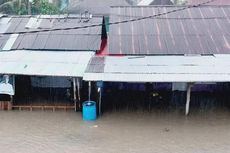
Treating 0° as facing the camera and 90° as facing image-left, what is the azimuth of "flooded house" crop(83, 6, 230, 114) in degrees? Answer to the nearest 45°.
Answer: approximately 0°

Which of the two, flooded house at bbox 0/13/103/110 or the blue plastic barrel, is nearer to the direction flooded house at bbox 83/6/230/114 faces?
the blue plastic barrel

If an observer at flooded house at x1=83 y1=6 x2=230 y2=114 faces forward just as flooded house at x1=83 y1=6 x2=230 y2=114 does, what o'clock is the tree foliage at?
The tree foliage is roughly at 5 o'clock from the flooded house.

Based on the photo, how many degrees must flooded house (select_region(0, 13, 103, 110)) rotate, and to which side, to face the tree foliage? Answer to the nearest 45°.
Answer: approximately 180°

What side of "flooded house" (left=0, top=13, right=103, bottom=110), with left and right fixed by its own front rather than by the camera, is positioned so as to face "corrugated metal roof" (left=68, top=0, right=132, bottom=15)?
back

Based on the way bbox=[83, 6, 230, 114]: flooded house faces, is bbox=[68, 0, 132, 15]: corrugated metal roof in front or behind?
behind

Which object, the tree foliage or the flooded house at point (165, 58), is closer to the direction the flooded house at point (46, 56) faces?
the flooded house

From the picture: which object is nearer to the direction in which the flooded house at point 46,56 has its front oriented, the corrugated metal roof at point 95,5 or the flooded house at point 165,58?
the flooded house

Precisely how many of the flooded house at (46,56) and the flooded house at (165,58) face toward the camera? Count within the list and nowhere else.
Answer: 2

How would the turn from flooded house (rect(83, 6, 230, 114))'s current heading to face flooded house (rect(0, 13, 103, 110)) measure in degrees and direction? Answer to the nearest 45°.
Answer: approximately 90° to its right

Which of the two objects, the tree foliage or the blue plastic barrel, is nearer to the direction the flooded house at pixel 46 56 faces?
the blue plastic barrel

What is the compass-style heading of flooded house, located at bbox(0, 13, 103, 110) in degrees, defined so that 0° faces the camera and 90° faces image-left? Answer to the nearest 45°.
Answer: approximately 0°
